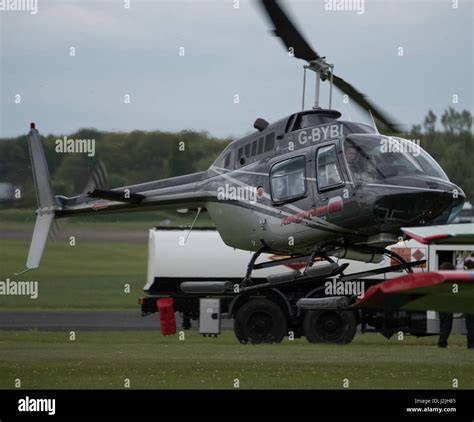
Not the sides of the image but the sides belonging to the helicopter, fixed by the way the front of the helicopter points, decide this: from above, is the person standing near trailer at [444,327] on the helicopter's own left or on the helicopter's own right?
on the helicopter's own left

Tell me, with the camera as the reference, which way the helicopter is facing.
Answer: facing the viewer and to the right of the viewer
